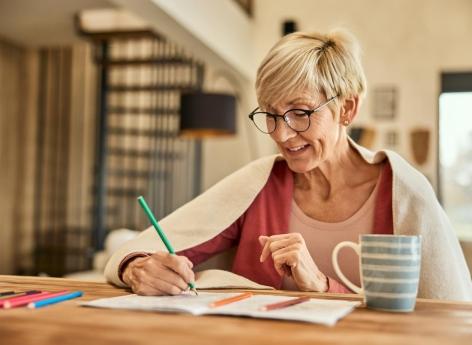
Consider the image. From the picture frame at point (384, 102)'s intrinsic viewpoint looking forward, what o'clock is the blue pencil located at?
The blue pencil is roughly at 12 o'clock from the picture frame.

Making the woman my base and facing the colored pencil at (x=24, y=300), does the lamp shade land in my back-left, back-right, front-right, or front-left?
back-right

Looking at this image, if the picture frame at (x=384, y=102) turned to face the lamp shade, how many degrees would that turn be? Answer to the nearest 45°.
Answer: approximately 45° to its right

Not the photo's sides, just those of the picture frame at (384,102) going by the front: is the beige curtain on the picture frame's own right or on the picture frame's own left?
on the picture frame's own right

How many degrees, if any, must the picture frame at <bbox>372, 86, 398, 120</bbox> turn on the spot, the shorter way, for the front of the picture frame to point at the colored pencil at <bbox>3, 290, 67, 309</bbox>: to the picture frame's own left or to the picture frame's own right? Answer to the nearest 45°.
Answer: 0° — it already faces it

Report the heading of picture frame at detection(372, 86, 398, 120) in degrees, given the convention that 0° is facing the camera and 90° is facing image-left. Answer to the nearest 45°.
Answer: approximately 0°

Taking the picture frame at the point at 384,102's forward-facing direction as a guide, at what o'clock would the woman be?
The woman is roughly at 12 o'clock from the picture frame.

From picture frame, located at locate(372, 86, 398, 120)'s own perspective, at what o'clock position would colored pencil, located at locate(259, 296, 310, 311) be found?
The colored pencil is roughly at 12 o'clock from the picture frame.

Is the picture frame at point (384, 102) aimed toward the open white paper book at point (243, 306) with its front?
yes

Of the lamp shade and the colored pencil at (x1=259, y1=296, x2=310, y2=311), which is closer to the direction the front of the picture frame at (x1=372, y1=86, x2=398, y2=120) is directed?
the colored pencil
